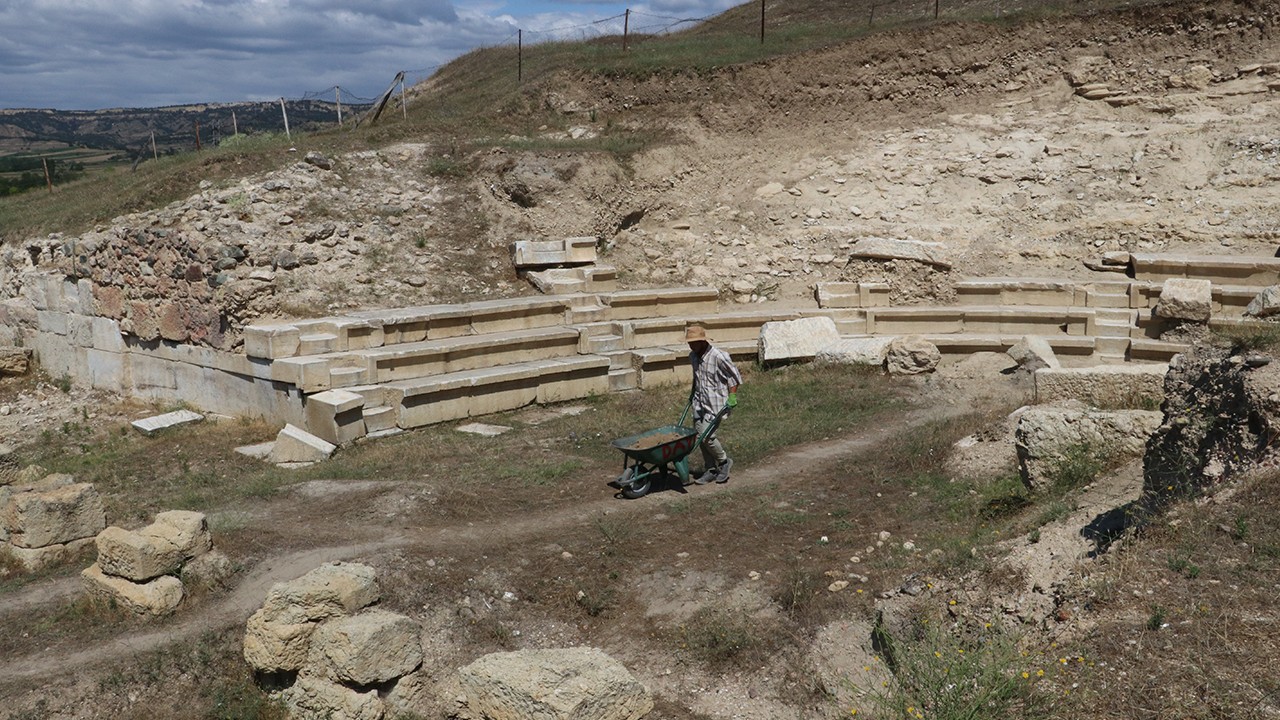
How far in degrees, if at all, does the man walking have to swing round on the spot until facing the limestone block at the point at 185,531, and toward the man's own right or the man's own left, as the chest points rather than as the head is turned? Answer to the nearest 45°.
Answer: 0° — they already face it

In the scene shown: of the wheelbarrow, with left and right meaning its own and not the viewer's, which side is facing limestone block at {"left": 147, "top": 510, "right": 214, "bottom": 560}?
front

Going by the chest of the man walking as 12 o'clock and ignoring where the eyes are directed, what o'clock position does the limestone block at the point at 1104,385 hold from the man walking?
The limestone block is roughly at 7 o'clock from the man walking.

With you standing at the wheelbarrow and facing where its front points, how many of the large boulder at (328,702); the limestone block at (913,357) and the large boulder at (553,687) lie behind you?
1

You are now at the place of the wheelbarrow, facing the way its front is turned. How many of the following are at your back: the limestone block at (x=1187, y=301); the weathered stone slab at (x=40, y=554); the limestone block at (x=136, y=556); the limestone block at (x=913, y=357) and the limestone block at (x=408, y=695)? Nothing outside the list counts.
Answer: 2

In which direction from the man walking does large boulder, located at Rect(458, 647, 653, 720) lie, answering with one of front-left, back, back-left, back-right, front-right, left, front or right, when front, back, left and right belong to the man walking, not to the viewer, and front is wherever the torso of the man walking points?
front-left

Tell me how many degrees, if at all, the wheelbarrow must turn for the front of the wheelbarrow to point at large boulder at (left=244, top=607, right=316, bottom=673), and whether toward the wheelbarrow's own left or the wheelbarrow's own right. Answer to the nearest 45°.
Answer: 0° — it already faces it

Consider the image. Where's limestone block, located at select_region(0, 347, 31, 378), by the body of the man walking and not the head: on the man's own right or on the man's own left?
on the man's own right

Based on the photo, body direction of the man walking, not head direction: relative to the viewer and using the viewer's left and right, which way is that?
facing the viewer and to the left of the viewer

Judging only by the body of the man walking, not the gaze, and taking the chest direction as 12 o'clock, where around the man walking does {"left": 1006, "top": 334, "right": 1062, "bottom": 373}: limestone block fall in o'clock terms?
The limestone block is roughly at 6 o'clock from the man walking.

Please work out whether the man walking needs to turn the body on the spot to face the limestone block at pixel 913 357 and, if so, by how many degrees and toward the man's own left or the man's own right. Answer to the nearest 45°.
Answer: approximately 180°

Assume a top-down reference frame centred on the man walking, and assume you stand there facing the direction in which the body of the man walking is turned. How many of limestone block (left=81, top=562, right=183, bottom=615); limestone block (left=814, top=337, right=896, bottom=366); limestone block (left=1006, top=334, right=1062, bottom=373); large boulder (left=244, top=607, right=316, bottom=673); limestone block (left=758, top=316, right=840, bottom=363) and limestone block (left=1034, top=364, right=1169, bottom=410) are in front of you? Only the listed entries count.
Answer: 2

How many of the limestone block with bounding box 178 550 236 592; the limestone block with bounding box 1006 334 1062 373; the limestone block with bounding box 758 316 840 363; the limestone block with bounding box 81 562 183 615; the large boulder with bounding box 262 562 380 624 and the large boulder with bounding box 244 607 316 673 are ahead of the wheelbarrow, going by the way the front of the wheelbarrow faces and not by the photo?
4

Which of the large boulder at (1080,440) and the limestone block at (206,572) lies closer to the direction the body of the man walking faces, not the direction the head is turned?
the limestone block

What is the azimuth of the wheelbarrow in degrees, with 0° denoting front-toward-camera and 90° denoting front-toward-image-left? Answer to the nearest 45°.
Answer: approximately 45°

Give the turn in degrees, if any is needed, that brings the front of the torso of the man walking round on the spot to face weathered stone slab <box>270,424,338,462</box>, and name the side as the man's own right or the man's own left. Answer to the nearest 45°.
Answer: approximately 45° to the man's own right

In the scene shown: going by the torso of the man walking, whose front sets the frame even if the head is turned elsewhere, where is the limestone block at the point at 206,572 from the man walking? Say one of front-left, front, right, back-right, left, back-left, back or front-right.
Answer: front
